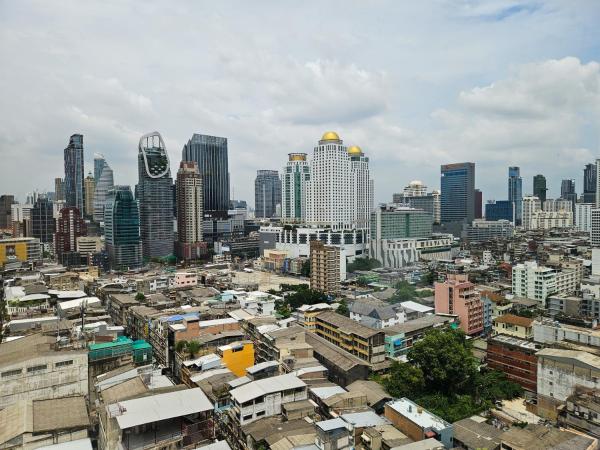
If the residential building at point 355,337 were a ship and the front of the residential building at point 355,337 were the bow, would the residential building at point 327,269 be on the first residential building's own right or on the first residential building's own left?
on the first residential building's own right

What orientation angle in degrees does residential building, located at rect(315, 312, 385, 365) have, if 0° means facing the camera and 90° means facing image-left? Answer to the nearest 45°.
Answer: approximately 45°

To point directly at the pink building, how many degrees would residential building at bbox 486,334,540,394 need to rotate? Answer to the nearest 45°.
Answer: approximately 135° to its right

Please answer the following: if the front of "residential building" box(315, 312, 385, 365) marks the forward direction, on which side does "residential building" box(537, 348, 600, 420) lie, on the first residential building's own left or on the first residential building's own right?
on the first residential building's own left

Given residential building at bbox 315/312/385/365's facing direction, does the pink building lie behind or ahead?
behind

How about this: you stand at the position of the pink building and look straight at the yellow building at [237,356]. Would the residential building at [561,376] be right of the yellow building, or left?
left

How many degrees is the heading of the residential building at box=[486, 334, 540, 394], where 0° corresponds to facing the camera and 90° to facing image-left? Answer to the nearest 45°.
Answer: approximately 45°

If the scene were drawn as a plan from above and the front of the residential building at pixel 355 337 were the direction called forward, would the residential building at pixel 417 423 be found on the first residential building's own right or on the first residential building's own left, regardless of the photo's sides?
on the first residential building's own left

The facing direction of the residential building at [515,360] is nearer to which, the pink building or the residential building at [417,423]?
the residential building

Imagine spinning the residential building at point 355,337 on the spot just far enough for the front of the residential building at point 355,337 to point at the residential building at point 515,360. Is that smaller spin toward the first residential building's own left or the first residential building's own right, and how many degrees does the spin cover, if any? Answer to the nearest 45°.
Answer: approximately 135° to the first residential building's own left
